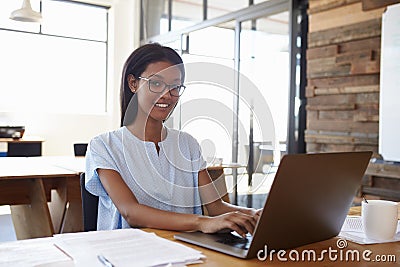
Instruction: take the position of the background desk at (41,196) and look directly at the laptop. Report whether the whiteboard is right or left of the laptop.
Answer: left

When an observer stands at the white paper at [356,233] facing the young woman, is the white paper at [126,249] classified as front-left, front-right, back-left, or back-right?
front-left

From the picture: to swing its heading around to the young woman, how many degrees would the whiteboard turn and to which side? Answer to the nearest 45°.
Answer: approximately 45° to its left

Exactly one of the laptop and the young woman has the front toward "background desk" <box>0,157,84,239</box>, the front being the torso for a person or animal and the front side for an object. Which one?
the laptop

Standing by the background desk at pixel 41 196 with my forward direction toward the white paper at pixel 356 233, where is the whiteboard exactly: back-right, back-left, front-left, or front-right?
front-left

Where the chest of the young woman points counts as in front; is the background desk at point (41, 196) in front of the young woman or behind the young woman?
behind

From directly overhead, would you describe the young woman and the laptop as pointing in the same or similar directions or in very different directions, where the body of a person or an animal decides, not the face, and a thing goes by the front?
very different directions

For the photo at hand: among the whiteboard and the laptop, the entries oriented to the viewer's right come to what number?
0

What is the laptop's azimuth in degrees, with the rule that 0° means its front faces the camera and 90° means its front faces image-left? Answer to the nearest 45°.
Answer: approximately 135°

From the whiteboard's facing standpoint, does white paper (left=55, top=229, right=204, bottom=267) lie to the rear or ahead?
ahead

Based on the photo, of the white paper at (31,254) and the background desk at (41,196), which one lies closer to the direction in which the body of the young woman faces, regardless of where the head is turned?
the white paper

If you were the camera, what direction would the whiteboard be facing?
facing the viewer and to the left of the viewer

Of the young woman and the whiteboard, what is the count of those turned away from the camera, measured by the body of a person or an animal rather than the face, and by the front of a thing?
0

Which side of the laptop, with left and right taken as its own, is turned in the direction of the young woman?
front

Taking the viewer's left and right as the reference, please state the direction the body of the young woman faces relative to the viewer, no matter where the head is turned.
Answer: facing the viewer and to the right of the viewer
